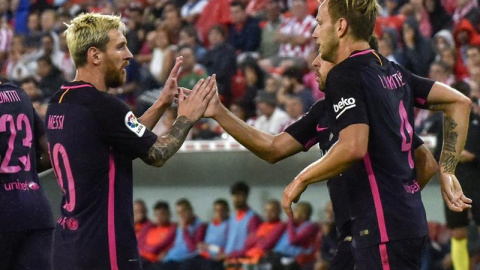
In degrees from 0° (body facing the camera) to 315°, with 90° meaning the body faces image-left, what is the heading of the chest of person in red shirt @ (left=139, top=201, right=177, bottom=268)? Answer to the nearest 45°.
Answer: approximately 45°

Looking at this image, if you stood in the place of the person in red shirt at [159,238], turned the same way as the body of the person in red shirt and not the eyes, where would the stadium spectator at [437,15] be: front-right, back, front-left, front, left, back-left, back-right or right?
back-left

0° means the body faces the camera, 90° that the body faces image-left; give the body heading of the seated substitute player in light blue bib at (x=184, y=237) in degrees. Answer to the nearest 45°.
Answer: approximately 45°

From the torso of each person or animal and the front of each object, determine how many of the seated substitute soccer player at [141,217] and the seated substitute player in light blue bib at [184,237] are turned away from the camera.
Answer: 0
